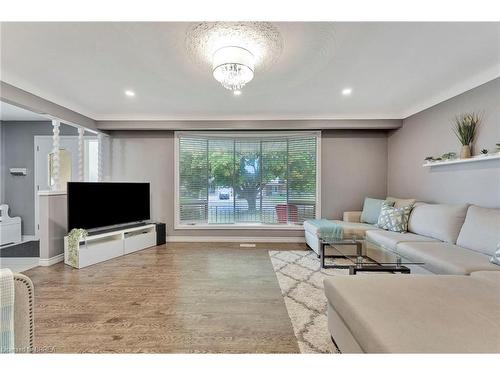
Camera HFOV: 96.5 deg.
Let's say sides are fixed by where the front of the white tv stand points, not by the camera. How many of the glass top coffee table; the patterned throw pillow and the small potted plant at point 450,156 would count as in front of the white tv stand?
3

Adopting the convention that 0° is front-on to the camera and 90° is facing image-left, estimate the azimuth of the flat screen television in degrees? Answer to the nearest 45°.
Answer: approximately 315°

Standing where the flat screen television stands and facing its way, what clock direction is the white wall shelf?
The white wall shelf is roughly at 12 o'clock from the flat screen television.

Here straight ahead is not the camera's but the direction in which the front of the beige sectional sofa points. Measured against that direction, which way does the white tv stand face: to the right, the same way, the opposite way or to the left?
the opposite way

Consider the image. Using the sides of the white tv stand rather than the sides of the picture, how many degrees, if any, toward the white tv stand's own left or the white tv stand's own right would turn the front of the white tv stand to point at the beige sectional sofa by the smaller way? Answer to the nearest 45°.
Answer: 0° — it already faces it

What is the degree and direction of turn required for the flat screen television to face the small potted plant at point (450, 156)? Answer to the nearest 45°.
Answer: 0° — it already faces it

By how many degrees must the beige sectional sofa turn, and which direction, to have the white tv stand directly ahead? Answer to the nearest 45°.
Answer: approximately 45° to its right

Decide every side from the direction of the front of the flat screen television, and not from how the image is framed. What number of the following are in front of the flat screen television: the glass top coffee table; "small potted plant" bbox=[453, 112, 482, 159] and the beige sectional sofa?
3

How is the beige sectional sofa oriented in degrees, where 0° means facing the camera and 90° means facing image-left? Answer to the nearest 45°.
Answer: approximately 45°

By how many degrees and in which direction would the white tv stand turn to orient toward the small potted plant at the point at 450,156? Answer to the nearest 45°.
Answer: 0° — it already faces it
